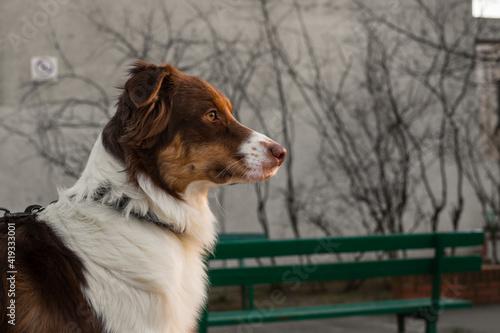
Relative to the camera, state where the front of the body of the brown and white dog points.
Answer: to the viewer's right
